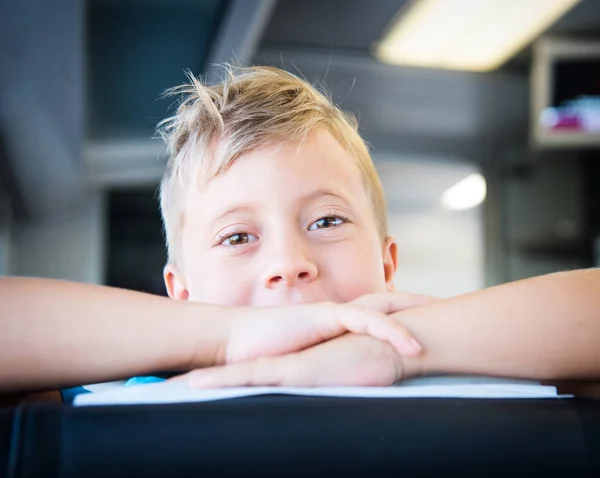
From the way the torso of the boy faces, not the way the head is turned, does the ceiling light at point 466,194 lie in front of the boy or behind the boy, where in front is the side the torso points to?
behind

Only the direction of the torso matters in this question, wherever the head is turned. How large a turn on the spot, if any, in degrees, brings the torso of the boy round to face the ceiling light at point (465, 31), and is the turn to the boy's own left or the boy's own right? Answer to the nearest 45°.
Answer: approximately 180°

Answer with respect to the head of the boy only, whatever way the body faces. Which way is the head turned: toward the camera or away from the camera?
toward the camera

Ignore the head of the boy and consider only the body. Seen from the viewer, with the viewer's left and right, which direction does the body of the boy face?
facing the viewer
